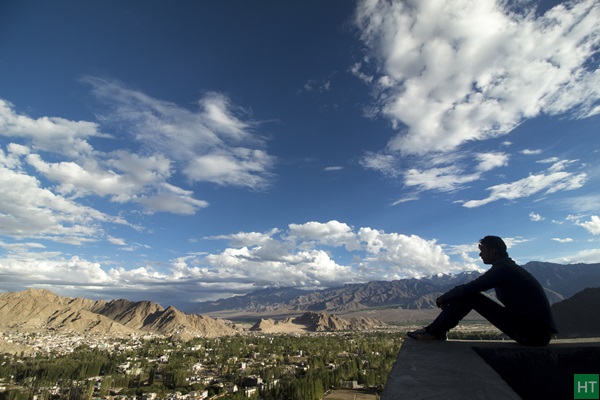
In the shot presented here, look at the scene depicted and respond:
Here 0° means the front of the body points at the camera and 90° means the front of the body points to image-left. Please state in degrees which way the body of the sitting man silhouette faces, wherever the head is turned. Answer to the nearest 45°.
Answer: approximately 90°
